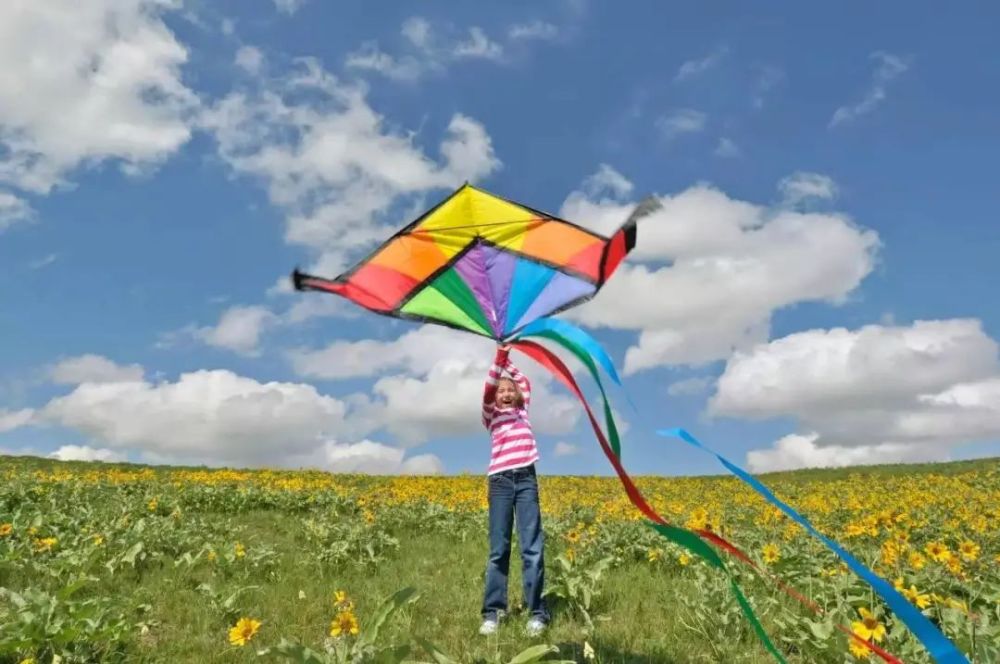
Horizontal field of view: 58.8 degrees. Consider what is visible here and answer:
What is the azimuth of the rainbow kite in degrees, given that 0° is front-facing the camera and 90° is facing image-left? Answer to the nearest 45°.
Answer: approximately 0°

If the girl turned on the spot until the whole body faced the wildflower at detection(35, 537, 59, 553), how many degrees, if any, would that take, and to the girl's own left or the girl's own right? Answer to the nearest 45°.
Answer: approximately 135° to the girl's own right

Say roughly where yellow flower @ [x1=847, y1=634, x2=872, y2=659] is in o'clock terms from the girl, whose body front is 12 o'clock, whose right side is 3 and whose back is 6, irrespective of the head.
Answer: The yellow flower is roughly at 10 o'clock from the girl.

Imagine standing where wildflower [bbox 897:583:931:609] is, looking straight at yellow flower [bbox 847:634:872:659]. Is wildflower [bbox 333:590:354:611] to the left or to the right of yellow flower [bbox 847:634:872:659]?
right

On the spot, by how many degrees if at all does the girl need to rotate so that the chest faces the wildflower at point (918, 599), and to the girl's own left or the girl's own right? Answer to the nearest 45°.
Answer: approximately 90° to the girl's own left
